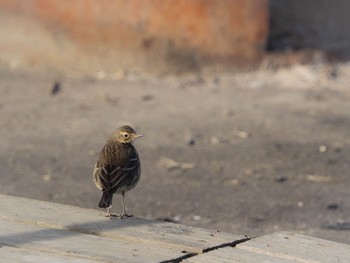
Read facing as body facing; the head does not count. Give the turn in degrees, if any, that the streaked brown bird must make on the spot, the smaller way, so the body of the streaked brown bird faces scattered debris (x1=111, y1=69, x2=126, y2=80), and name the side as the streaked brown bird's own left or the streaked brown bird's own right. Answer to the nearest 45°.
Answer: approximately 45° to the streaked brown bird's own left

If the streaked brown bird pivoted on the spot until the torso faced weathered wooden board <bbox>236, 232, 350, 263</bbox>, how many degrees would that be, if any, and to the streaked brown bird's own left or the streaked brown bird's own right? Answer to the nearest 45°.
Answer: approximately 90° to the streaked brown bird's own right

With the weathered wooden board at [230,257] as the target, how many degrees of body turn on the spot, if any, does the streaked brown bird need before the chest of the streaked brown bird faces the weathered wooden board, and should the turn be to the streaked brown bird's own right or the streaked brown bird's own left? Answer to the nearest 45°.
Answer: approximately 90° to the streaked brown bird's own right

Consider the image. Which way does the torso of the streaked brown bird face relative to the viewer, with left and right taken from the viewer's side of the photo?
facing away from the viewer and to the right of the viewer
